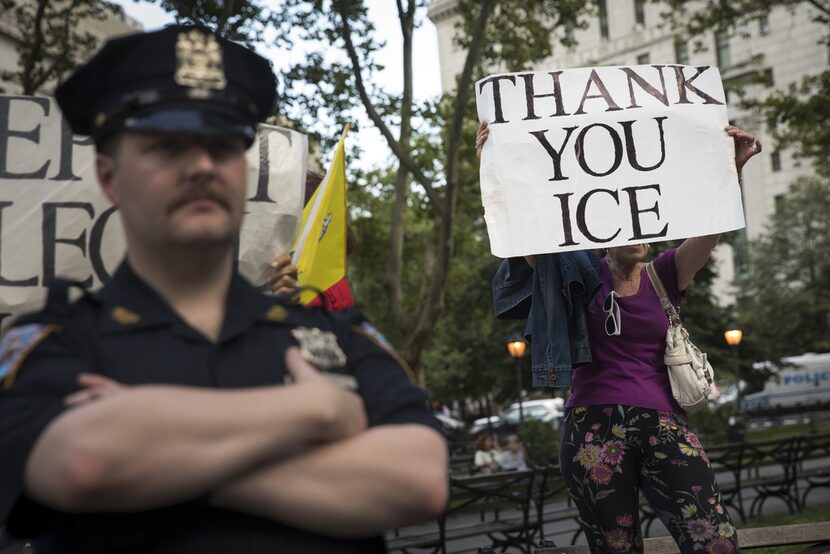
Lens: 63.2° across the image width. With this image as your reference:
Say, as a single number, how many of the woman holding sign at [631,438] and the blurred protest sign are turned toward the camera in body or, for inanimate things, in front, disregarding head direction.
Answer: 2

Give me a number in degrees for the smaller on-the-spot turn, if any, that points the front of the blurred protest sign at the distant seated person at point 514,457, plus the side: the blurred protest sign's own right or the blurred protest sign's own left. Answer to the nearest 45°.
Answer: approximately 135° to the blurred protest sign's own left

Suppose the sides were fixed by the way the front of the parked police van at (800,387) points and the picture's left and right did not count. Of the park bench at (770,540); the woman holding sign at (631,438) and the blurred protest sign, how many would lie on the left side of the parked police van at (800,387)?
3

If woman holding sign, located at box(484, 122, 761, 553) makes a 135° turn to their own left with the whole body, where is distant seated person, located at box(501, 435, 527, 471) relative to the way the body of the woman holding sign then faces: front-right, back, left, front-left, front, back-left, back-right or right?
front-left

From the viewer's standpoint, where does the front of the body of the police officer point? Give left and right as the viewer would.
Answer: facing the viewer

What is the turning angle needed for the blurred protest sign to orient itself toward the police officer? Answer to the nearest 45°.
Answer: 0° — it already faces them

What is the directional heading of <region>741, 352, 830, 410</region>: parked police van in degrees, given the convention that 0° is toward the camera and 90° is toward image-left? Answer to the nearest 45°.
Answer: approximately 90°

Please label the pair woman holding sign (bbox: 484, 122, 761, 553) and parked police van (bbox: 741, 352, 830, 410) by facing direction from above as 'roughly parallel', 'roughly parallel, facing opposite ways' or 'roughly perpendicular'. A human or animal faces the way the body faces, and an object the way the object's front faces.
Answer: roughly perpendicular

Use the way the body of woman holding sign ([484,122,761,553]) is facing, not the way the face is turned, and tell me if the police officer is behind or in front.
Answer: in front
